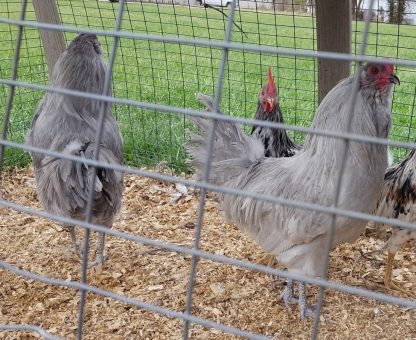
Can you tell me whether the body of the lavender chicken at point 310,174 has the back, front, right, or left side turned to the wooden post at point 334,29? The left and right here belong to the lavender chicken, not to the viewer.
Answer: left

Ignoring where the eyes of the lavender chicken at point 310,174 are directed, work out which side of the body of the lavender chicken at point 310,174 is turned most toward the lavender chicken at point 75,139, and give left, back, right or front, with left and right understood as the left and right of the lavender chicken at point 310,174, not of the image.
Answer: back

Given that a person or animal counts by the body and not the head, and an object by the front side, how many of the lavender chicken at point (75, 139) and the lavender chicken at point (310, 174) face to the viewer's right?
1

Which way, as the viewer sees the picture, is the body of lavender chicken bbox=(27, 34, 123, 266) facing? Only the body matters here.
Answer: away from the camera

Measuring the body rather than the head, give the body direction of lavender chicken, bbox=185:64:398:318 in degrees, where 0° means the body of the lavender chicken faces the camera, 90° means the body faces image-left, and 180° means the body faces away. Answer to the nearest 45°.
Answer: approximately 270°

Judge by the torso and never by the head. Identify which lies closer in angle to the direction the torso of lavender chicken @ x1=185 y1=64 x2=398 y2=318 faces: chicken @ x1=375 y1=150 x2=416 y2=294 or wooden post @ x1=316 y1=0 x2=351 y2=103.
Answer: the chicken

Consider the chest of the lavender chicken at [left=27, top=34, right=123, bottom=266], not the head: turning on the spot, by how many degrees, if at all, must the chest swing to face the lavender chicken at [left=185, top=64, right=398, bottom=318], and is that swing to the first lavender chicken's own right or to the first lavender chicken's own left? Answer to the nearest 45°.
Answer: approximately 135° to the first lavender chicken's own right
